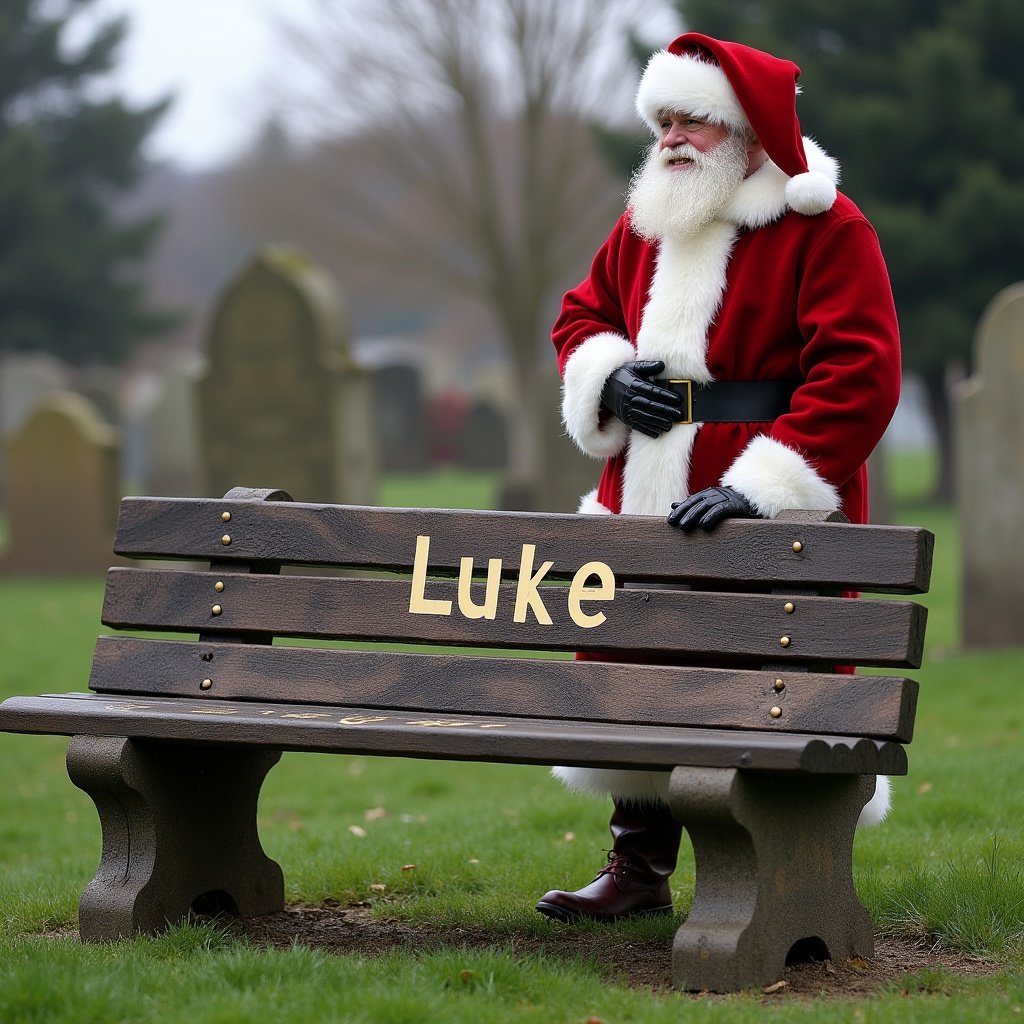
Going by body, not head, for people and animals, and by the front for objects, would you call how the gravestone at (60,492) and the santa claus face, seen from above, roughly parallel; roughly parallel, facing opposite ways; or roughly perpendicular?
roughly parallel

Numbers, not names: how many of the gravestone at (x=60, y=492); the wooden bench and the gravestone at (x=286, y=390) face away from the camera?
0

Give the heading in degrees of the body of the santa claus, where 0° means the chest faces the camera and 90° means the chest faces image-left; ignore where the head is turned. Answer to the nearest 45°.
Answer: approximately 45°

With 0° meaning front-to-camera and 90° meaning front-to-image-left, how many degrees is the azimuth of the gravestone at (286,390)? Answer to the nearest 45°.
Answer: approximately 45°

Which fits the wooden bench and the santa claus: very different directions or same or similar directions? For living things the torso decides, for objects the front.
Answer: same or similar directions

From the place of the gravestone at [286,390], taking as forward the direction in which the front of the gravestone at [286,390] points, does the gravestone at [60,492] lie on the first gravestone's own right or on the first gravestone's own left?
on the first gravestone's own right

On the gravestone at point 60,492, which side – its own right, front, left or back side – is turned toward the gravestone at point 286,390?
left

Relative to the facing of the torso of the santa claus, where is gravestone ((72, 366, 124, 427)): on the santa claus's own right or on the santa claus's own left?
on the santa claus's own right

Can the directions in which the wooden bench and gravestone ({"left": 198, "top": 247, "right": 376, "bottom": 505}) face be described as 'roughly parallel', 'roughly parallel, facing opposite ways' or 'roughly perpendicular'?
roughly parallel

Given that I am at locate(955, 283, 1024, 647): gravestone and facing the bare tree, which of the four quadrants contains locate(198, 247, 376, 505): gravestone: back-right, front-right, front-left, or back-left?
front-left

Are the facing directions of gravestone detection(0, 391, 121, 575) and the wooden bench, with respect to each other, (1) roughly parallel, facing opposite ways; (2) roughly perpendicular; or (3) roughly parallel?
roughly parallel

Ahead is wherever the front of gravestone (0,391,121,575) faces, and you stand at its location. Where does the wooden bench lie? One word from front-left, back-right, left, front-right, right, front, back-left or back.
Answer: front-left

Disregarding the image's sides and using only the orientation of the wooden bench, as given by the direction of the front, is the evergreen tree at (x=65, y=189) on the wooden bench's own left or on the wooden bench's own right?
on the wooden bench's own right

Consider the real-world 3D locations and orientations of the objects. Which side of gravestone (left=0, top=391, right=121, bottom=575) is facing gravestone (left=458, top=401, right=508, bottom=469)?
back

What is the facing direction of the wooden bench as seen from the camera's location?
facing the viewer and to the left of the viewer

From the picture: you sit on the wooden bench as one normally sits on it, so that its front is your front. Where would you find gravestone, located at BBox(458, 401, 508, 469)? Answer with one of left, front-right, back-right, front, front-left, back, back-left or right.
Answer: back-right

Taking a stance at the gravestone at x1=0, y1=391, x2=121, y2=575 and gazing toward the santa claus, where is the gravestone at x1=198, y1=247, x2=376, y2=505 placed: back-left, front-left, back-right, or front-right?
front-left

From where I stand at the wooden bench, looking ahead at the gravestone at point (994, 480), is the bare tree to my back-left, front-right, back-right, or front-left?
front-left
